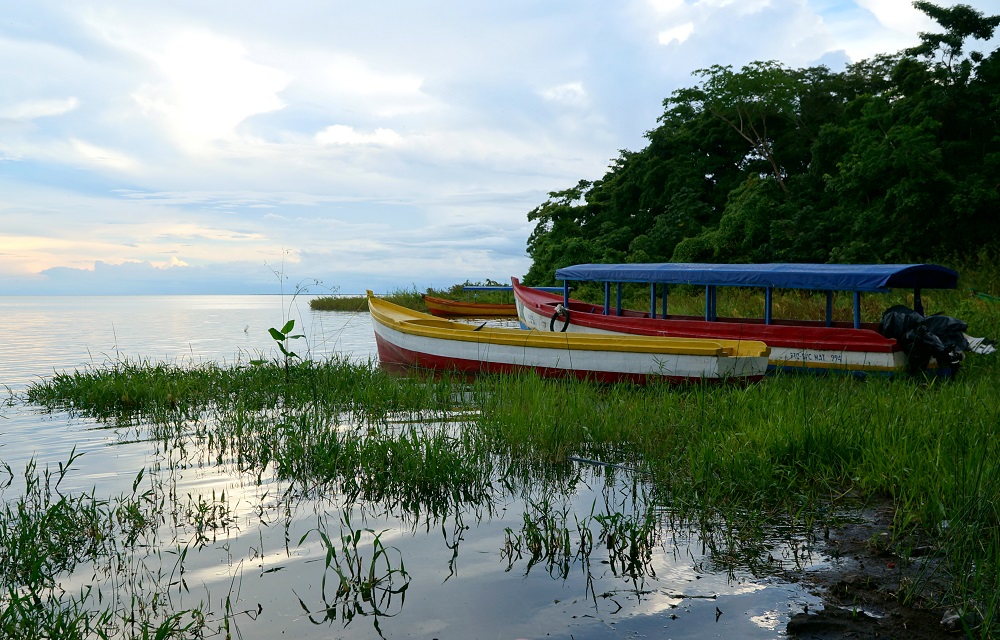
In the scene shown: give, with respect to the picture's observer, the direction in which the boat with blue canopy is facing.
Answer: facing away from the viewer and to the left of the viewer

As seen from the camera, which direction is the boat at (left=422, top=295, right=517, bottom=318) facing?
to the viewer's left

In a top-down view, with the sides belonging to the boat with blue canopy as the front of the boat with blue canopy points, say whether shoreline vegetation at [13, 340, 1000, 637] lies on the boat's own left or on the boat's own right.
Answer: on the boat's own left

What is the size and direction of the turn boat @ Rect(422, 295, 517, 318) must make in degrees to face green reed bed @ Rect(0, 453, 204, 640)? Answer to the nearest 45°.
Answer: approximately 90° to its left

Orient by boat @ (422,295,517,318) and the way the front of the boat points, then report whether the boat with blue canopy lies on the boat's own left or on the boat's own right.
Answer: on the boat's own left

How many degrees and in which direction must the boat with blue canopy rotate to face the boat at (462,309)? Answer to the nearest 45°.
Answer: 0° — it already faces it

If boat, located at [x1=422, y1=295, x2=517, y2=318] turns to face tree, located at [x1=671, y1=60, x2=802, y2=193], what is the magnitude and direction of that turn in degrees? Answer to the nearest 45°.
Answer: approximately 135° to its right

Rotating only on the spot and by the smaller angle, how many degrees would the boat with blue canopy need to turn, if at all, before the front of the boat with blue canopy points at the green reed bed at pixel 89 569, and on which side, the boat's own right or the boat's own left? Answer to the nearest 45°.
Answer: approximately 90° to the boat's own left

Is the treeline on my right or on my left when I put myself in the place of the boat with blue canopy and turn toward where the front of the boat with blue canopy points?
on my right
